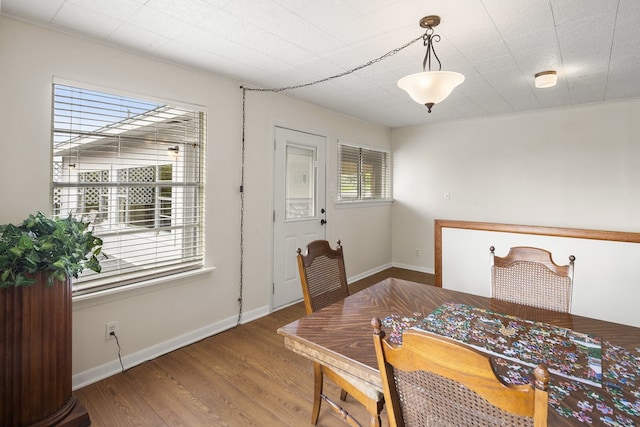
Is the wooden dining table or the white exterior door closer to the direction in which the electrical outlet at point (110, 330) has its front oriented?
the wooden dining table

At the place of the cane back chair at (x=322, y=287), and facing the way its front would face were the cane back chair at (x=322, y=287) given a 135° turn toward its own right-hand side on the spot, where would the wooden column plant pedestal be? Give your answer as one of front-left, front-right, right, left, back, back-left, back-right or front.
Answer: front

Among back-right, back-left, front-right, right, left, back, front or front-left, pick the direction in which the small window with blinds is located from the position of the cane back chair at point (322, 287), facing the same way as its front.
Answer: back-left

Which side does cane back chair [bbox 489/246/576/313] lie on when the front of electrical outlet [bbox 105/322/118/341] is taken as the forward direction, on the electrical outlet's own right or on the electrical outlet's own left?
on the electrical outlet's own left

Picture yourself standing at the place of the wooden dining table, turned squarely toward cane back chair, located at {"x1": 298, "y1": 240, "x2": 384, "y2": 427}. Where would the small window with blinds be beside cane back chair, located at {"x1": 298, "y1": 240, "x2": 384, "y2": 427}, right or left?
right

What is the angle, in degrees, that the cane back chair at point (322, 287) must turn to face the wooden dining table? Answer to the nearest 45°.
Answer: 0° — it already faces it

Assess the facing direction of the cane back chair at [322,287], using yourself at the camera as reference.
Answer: facing the viewer and to the right of the viewer

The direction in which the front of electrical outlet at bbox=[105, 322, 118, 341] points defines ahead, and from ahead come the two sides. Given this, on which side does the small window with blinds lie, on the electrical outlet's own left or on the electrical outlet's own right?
on the electrical outlet's own left

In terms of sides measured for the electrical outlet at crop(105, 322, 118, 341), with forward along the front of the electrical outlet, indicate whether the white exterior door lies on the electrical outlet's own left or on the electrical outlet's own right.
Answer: on the electrical outlet's own left

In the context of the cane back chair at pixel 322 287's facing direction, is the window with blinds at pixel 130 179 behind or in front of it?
behind

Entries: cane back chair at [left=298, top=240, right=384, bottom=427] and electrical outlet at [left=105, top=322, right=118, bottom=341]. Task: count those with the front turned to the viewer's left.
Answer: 0

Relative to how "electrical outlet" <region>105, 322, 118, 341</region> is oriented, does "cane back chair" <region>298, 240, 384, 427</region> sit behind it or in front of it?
in front

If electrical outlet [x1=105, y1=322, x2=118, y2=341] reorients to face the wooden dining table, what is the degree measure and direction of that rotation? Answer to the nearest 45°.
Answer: approximately 45° to its left
